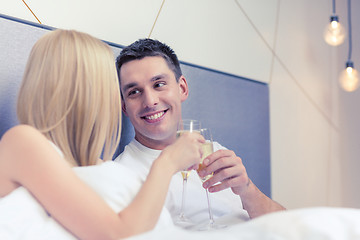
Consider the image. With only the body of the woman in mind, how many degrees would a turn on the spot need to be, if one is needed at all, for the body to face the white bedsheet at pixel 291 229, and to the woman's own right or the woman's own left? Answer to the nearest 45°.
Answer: approximately 90° to the woman's own right

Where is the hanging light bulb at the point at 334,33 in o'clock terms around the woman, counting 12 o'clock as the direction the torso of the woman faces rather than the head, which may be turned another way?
The hanging light bulb is roughly at 12 o'clock from the woman.

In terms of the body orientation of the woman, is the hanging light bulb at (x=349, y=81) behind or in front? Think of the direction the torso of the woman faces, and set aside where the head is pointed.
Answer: in front

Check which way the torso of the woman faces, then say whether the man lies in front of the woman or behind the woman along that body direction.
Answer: in front

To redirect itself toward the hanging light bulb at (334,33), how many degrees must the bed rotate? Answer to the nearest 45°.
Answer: approximately 90° to its left

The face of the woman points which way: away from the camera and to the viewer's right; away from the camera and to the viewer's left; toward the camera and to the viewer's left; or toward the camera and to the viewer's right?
away from the camera and to the viewer's right

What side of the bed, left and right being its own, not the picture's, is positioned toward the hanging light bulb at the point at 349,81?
left

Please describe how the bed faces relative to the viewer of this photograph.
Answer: facing the viewer and to the right of the viewer

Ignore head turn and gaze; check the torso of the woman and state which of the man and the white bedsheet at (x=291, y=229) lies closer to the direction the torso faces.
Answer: the man

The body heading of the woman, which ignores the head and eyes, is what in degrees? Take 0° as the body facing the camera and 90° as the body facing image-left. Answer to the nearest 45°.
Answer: approximately 225°

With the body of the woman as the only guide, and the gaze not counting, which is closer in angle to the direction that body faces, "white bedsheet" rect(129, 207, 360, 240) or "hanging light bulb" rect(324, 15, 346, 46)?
the hanging light bulb

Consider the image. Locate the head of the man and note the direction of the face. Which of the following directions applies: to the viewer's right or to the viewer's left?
to the viewer's left
